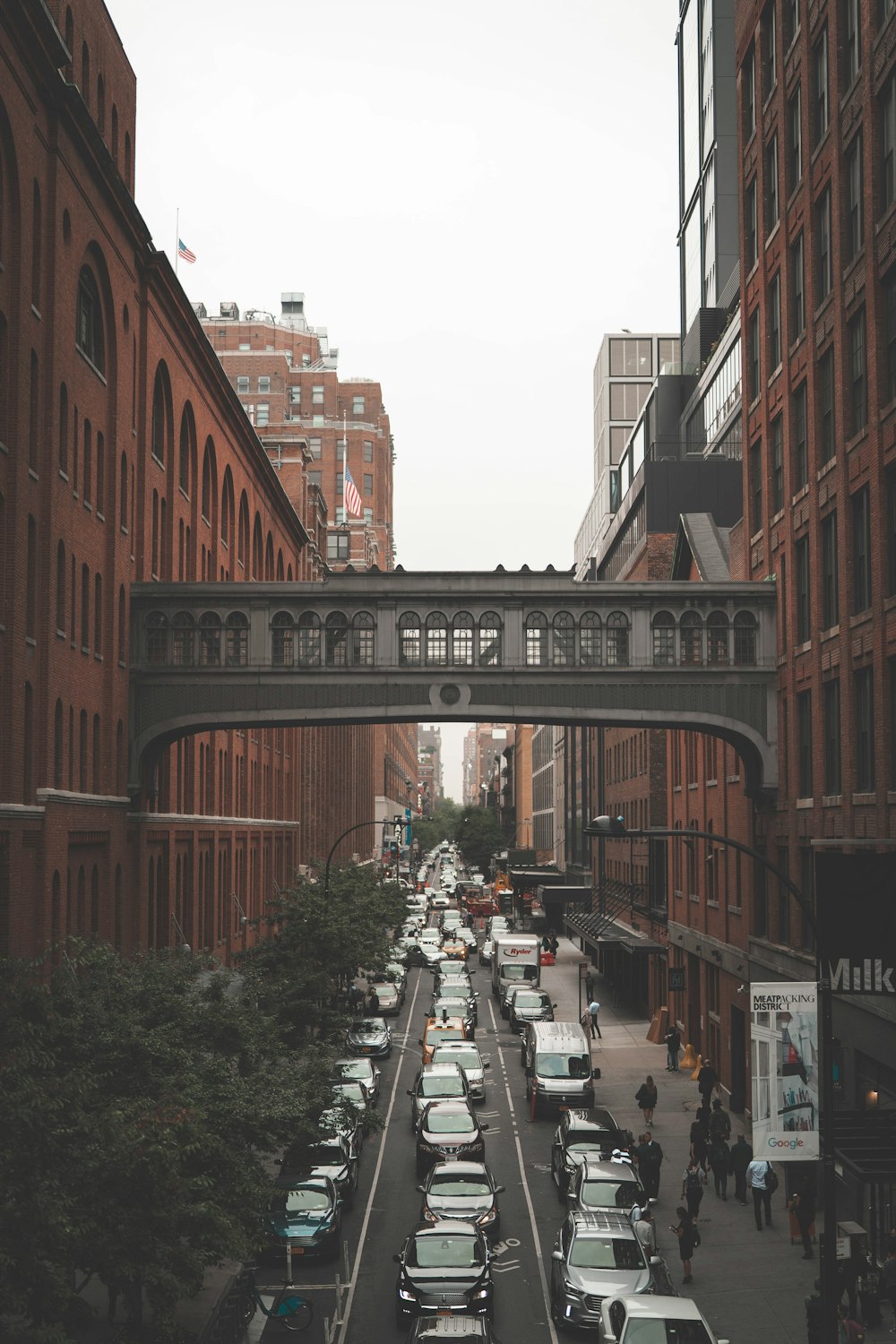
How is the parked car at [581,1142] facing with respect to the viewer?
toward the camera

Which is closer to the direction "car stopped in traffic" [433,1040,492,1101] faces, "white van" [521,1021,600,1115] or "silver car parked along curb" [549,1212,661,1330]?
the silver car parked along curb

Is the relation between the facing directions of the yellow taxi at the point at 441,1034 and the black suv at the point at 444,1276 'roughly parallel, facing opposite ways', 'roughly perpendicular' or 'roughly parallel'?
roughly parallel

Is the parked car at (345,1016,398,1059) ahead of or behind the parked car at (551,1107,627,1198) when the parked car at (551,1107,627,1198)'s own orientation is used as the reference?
behind

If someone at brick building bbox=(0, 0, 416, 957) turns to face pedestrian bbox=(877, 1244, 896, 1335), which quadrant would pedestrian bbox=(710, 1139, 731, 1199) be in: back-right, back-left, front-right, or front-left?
front-left

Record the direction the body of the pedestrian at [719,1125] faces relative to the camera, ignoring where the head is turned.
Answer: away from the camera

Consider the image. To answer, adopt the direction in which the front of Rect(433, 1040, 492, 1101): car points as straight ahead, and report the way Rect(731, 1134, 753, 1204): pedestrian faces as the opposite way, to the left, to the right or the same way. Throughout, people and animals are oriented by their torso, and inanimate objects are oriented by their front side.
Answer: the opposite way

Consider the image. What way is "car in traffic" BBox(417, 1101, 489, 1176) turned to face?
toward the camera

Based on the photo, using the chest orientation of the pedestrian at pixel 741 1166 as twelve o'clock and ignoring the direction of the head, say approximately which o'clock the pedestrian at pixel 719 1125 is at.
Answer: the pedestrian at pixel 719 1125 is roughly at 11 o'clock from the pedestrian at pixel 741 1166.

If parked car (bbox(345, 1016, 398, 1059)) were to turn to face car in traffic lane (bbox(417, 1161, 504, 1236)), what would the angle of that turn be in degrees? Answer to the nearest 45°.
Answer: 0° — it already faces it

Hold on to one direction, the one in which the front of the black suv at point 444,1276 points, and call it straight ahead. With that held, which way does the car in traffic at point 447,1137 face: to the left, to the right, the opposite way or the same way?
the same way

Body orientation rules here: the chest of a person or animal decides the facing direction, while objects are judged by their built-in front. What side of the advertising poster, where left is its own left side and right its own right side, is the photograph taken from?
front

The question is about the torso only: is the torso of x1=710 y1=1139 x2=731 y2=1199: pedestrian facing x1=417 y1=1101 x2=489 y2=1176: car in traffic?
no

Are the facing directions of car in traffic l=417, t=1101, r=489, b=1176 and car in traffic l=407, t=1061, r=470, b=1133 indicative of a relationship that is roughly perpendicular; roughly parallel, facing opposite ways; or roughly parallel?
roughly parallel

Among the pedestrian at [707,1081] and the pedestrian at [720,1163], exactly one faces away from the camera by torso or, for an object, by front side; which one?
the pedestrian at [720,1163]

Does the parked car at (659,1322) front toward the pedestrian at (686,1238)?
no

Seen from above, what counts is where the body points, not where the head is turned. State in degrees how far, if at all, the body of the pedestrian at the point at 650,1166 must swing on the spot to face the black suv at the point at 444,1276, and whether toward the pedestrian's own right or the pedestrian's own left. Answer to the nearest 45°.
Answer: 0° — they already face it

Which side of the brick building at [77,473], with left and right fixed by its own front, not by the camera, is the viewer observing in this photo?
right

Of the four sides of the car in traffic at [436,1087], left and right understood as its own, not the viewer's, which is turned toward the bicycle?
front

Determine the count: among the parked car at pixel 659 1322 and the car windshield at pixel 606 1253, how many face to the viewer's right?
0

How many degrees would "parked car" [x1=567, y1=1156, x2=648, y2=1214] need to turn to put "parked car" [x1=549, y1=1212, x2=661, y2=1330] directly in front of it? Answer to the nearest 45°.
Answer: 0° — it already faces it

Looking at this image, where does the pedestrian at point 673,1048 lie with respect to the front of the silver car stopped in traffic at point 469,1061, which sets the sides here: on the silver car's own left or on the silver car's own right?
on the silver car's own left

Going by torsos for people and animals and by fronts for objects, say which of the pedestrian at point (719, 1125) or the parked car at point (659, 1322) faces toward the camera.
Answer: the parked car
